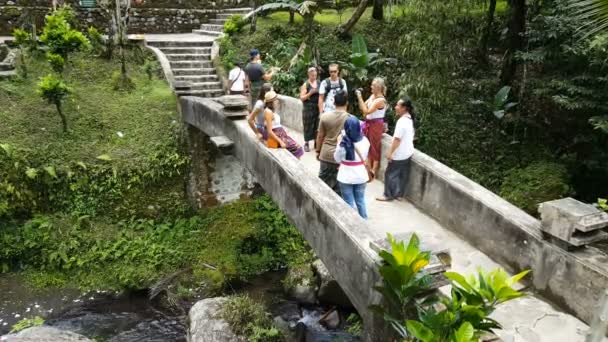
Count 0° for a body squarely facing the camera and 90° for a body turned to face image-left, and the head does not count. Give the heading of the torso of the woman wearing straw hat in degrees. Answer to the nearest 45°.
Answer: approximately 270°

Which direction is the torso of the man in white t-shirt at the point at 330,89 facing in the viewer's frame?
toward the camera

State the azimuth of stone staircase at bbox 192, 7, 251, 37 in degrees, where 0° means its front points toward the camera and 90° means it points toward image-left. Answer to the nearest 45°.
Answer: approximately 45°

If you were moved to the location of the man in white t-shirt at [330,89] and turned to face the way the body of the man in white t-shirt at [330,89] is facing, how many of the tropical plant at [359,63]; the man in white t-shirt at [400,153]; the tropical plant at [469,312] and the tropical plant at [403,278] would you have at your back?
1

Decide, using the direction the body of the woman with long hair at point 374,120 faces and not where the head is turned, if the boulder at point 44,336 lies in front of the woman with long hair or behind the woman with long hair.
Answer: in front

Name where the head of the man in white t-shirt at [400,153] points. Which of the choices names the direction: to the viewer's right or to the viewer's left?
to the viewer's left

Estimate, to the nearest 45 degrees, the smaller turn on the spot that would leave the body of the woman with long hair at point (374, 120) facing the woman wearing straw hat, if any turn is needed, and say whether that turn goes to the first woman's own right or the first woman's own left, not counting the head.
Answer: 0° — they already face them

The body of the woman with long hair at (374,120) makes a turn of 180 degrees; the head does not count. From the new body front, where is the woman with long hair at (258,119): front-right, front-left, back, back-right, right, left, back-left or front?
back

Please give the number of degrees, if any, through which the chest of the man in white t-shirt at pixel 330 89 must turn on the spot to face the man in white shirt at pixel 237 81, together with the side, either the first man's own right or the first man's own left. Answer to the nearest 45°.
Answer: approximately 135° to the first man's own right

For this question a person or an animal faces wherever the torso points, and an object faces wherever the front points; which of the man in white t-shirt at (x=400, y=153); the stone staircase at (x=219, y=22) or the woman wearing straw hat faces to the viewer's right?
the woman wearing straw hat

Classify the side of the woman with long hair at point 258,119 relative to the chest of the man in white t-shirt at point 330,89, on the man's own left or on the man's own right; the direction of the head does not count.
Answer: on the man's own right

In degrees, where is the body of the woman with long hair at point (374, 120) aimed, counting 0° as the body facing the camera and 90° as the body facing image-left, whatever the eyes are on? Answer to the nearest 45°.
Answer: approximately 90°

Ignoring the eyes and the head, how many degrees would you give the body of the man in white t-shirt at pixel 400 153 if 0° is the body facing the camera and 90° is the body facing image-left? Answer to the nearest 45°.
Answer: approximately 90°
